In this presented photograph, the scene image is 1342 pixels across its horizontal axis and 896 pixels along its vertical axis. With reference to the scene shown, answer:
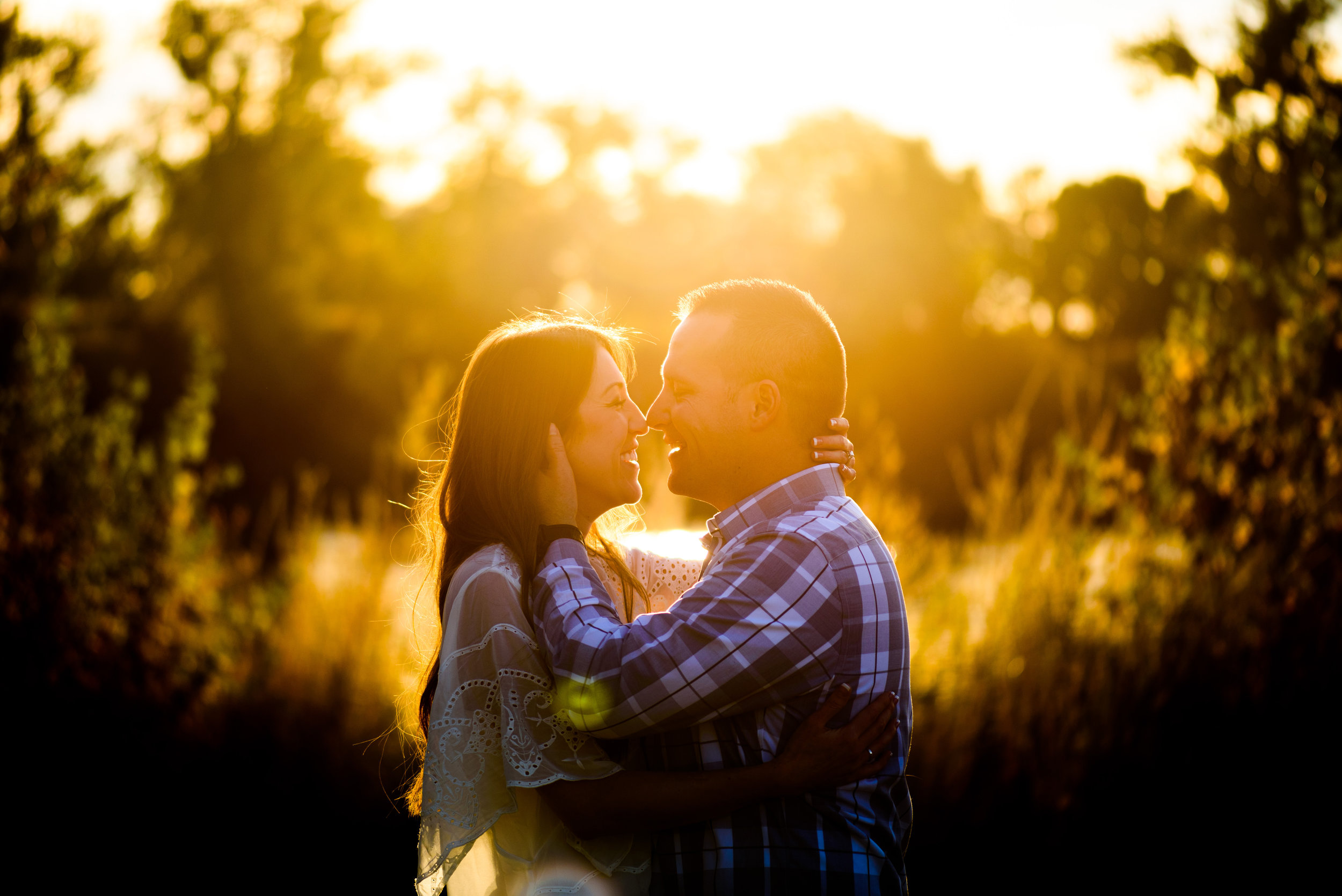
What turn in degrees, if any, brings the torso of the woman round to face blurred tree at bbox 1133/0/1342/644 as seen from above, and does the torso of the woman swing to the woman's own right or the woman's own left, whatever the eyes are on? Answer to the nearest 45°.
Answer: approximately 45° to the woman's own left

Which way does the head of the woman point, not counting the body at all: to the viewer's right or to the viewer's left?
to the viewer's right

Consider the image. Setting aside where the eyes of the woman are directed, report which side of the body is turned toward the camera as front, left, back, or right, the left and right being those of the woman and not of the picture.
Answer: right

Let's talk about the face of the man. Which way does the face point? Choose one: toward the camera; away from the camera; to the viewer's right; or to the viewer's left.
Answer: to the viewer's left

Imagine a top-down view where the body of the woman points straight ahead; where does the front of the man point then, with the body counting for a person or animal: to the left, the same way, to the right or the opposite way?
the opposite way

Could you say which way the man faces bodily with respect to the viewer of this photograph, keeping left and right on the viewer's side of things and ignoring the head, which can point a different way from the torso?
facing to the left of the viewer
